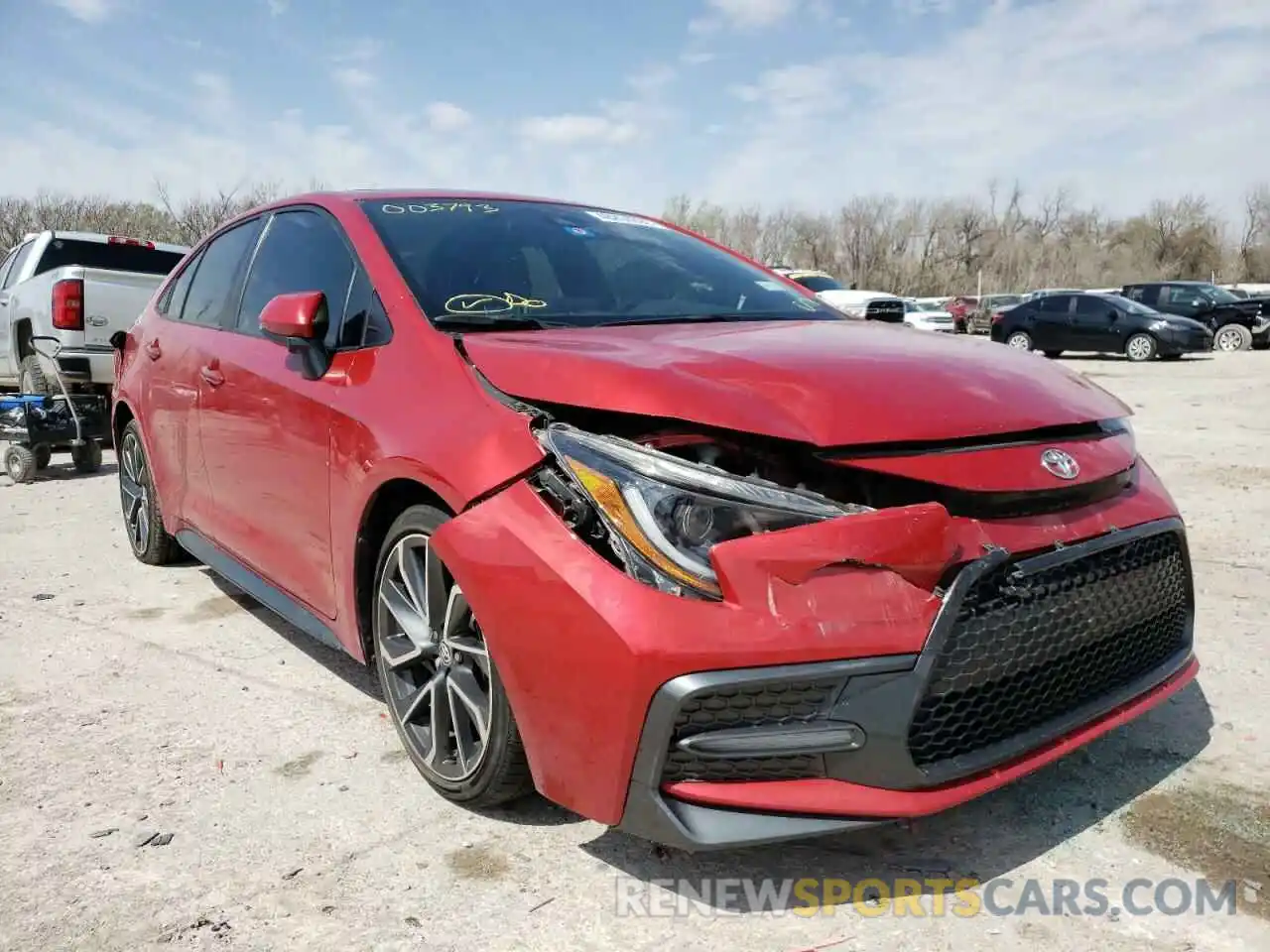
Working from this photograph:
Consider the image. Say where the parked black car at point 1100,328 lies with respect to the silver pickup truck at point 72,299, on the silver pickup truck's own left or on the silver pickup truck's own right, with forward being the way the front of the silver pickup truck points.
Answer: on the silver pickup truck's own right

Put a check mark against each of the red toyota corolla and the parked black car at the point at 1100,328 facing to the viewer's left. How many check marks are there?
0

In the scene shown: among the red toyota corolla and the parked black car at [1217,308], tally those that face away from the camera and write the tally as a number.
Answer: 0

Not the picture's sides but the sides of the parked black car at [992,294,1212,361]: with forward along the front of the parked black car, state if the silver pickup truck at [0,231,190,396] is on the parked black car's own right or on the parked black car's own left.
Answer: on the parked black car's own right

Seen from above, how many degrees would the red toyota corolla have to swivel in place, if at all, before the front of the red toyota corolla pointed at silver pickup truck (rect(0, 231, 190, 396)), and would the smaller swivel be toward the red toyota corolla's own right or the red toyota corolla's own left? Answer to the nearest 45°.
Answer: approximately 180°

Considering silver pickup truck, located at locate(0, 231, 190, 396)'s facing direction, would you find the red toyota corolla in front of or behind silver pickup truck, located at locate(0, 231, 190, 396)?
behind

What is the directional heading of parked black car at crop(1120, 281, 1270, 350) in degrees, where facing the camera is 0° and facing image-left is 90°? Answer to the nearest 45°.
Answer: approximately 315°

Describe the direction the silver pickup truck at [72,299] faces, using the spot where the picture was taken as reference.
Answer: facing away from the viewer and to the left of the viewer

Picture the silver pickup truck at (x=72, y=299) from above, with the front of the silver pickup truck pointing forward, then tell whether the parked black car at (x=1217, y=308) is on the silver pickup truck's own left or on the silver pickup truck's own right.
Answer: on the silver pickup truck's own right
